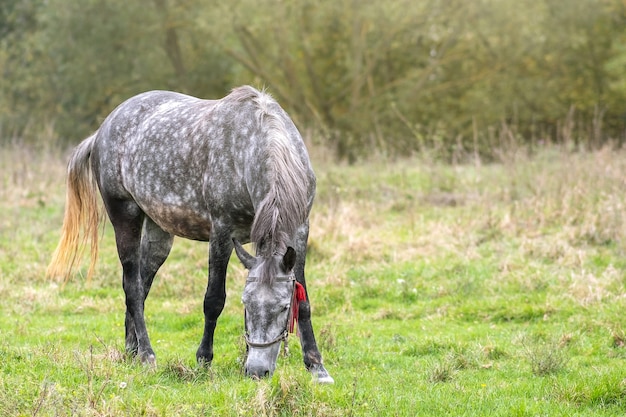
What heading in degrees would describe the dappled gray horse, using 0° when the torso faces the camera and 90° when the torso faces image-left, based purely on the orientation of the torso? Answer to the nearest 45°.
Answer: approximately 315°
